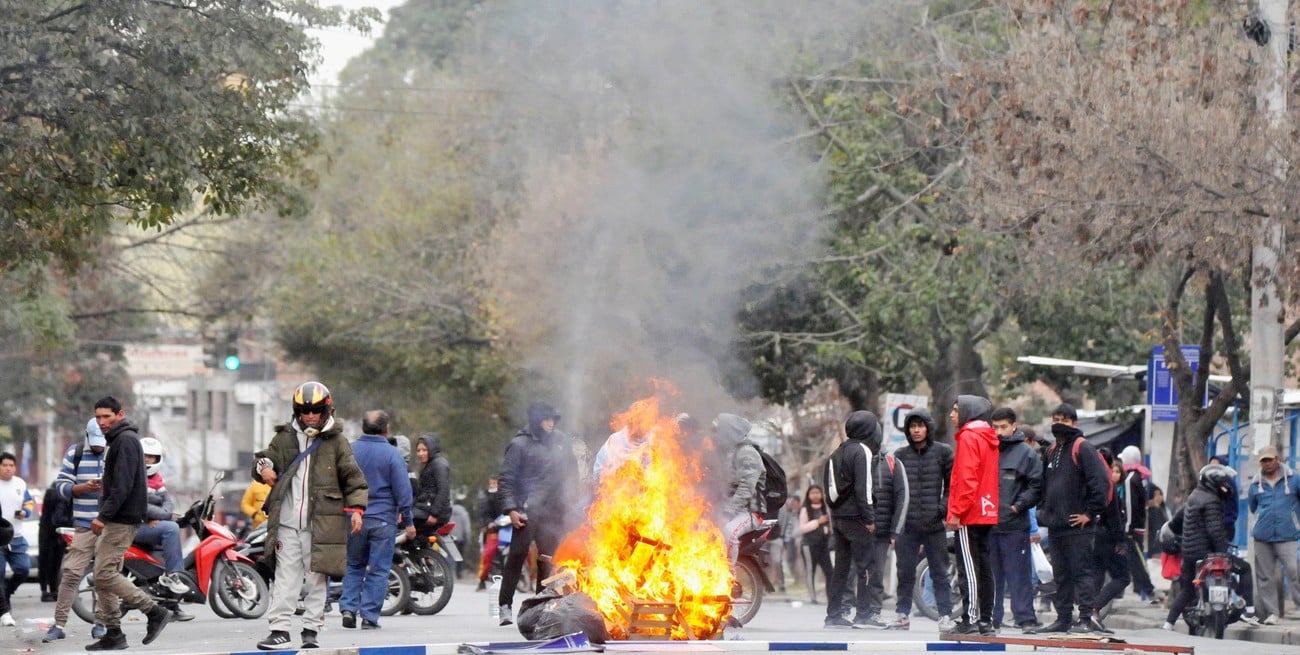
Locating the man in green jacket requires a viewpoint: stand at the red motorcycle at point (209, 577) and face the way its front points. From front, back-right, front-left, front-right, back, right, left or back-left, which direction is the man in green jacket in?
right

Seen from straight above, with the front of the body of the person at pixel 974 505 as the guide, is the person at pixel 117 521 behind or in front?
in front

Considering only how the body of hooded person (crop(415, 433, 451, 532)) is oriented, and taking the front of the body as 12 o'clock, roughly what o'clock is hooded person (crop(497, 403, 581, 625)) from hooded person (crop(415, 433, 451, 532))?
hooded person (crop(497, 403, 581, 625)) is roughly at 10 o'clock from hooded person (crop(415, 433, 451, 532)).

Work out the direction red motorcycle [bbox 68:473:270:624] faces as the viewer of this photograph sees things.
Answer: facing to the right of the viewer

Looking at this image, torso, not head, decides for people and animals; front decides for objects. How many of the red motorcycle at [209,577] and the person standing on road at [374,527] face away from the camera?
1

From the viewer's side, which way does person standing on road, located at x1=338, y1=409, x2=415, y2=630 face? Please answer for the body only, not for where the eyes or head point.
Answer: away from the camera

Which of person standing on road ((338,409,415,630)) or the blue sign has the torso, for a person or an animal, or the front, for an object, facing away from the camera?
the person standing on road
